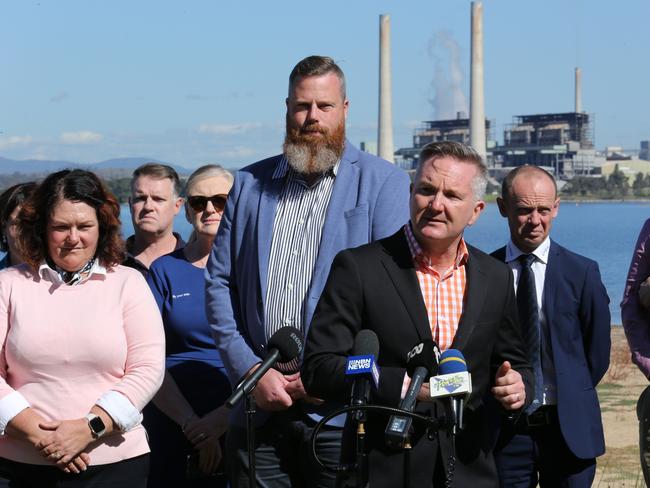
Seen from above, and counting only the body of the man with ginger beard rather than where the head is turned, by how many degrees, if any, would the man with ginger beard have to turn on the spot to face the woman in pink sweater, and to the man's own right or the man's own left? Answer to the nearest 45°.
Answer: approximately 90° to the man's own right

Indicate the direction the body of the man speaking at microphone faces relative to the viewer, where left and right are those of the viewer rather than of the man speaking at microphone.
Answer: facing the viewer

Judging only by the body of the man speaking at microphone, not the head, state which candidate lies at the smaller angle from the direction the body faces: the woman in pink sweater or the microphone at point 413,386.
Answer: the microphone

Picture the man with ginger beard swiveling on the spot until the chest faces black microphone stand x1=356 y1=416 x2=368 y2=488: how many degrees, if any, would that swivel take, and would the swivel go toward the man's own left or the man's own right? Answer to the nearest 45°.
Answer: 0° — they already face it

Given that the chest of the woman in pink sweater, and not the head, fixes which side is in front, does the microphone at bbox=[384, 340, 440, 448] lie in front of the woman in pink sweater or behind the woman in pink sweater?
in front

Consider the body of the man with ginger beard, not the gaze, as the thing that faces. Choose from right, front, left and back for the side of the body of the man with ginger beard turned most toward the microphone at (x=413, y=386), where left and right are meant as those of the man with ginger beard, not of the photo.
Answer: front

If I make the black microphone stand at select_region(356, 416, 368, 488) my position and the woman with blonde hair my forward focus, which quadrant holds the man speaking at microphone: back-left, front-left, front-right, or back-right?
front-right

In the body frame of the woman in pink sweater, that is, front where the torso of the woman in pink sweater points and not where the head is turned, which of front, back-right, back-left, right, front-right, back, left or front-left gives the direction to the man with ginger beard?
left

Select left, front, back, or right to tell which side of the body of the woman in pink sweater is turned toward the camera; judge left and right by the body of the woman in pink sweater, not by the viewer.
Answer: front

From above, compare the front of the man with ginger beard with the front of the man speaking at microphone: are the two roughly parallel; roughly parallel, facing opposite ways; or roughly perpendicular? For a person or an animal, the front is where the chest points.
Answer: roughly parallel

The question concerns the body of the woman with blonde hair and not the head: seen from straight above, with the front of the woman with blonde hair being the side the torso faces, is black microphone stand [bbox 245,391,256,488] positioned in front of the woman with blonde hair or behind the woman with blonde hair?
in front

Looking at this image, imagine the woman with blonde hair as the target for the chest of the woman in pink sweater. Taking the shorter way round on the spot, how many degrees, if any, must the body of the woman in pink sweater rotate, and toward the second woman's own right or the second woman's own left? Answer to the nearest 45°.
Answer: approximately 135° to the second woman's own left
